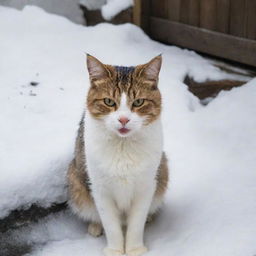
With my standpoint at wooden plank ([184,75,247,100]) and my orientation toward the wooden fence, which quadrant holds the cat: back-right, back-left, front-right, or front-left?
back-left

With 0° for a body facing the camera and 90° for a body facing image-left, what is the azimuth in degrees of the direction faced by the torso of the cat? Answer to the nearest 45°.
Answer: approximately 0°

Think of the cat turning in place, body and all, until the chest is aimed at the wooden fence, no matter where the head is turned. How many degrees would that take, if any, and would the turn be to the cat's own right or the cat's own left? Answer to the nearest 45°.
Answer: approximately 180°

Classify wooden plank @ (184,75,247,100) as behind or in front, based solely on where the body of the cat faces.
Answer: behind
